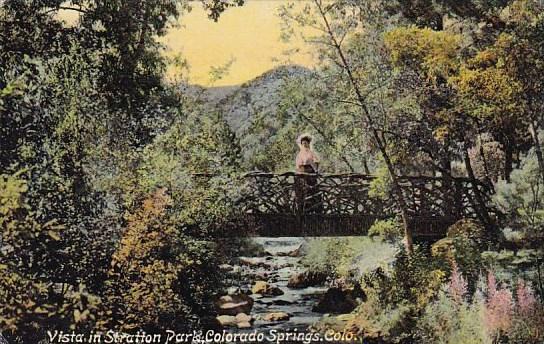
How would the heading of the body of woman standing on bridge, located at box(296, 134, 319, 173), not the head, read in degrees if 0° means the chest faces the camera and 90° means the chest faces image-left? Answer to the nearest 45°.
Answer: approximately 0°

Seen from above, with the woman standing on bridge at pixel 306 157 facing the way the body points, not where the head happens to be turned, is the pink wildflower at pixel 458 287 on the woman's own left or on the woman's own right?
on the woman's own left

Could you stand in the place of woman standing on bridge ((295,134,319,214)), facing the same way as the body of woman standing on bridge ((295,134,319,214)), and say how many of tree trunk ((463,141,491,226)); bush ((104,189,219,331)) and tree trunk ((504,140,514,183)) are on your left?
2

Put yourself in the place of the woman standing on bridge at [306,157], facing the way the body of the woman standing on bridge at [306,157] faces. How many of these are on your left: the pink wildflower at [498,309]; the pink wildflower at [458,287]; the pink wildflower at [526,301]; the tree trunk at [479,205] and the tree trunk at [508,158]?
5
